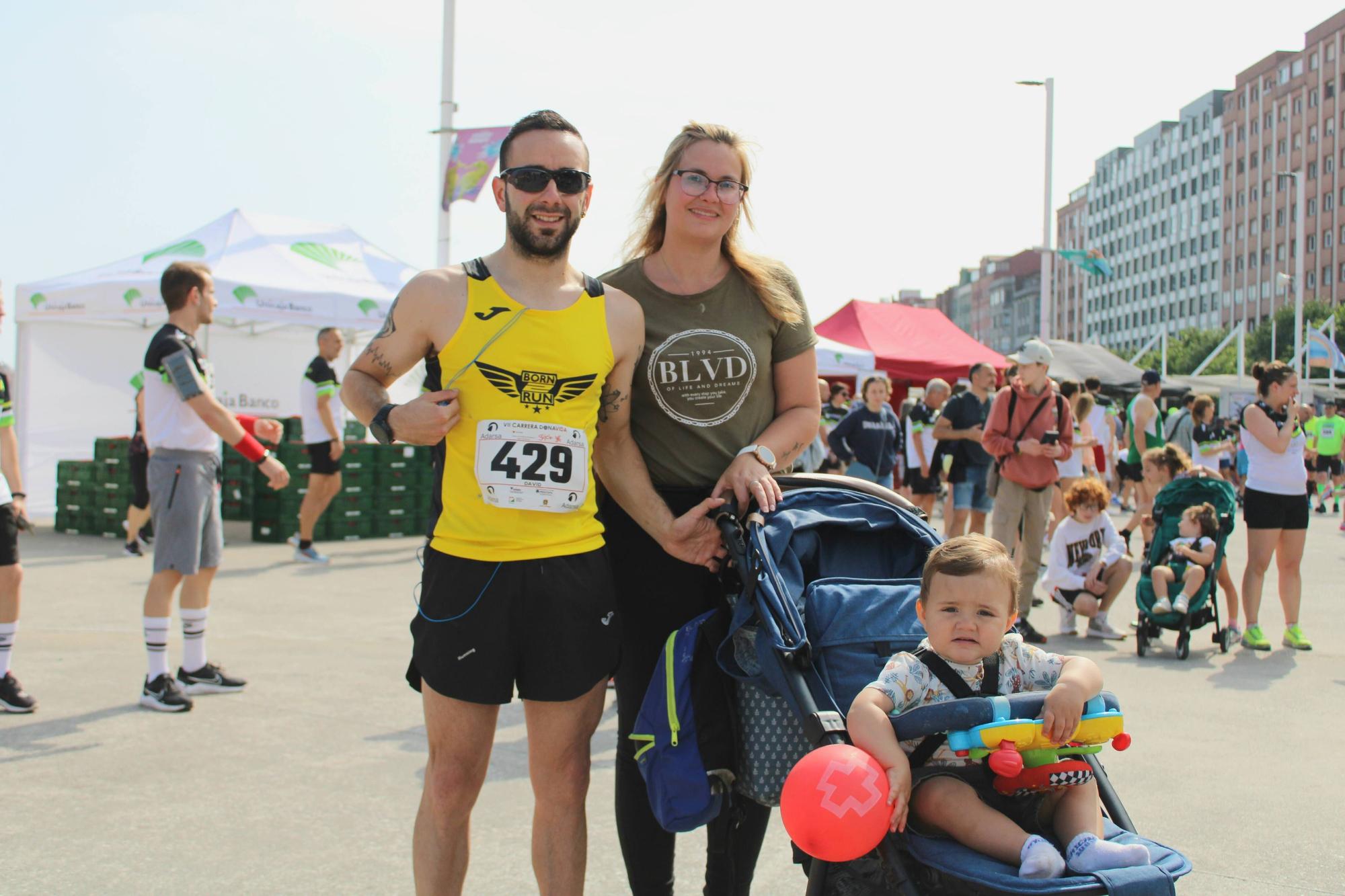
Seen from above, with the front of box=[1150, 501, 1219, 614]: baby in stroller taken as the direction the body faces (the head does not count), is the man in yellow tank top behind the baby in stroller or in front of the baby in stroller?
in front

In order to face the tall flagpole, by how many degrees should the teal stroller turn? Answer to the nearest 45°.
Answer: approximately 90° to its right

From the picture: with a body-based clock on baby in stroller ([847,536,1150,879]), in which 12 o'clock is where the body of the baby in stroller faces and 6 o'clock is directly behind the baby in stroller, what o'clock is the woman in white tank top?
The woman in white tank top is roughly at 8 o'clock from the baby in stroller.

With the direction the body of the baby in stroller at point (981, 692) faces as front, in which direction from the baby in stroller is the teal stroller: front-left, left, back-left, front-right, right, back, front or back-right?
back-left

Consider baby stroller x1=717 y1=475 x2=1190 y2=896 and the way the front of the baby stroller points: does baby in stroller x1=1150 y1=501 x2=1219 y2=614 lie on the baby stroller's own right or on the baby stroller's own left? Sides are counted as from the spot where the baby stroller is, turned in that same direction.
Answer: on the baby stroller's own left

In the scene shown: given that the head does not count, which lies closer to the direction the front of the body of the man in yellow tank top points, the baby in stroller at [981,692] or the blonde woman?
the baby in stroller

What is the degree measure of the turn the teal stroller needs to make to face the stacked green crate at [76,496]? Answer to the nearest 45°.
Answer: approximately 45° to its right

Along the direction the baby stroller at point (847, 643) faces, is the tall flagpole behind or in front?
behind
